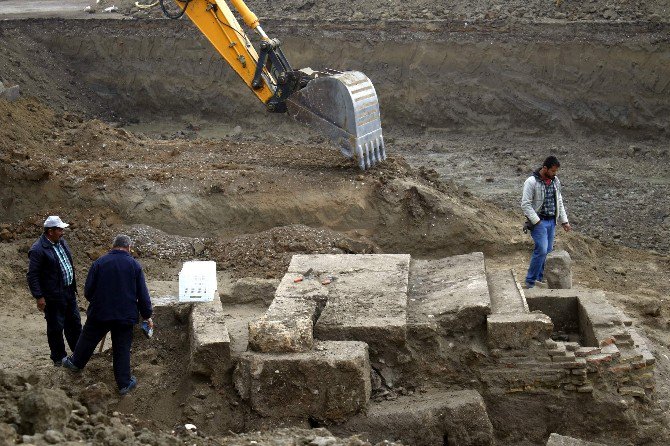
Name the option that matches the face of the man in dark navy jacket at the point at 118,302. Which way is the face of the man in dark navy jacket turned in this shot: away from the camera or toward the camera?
away from the camera

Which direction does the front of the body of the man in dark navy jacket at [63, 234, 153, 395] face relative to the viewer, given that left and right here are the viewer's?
facing away from the viewer

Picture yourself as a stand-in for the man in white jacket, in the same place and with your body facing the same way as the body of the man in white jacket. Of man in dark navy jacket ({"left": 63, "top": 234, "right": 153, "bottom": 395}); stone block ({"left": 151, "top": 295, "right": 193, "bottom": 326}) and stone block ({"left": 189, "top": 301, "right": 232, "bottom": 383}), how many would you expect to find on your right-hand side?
3

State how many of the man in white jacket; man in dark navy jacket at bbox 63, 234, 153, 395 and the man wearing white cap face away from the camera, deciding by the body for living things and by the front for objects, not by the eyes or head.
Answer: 1

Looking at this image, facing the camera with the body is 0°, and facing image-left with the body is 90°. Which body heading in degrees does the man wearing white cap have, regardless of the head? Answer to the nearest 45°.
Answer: approximately 315°

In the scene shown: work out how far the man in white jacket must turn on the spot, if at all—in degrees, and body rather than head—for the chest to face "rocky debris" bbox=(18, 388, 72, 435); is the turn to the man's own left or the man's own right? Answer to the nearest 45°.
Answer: approximately 90° to the man's own right

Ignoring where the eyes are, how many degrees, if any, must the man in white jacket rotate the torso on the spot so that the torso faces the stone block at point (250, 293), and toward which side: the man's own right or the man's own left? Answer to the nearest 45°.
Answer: approximately 135° to the man's own right

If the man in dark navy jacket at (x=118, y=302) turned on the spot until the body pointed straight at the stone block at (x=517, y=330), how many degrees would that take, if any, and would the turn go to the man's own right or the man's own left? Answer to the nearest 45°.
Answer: approximately 90° to the man's own right

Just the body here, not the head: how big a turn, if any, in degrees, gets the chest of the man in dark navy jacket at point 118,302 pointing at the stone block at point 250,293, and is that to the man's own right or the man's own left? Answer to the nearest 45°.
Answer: approximately 45° to the man's own right

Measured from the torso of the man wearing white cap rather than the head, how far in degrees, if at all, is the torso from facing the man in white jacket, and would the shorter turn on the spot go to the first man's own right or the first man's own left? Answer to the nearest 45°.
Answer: approximately 45° to the first man's own left

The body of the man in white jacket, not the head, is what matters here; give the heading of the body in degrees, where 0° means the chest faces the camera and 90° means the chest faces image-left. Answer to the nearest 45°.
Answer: approximately 315°

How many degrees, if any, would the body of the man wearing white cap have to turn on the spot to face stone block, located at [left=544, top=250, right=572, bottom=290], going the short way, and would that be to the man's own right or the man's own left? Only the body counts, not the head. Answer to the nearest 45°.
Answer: approximately 45° to the man's own left
